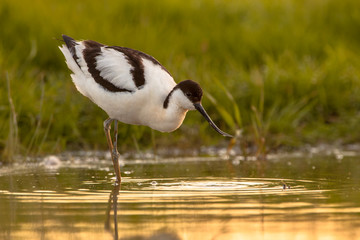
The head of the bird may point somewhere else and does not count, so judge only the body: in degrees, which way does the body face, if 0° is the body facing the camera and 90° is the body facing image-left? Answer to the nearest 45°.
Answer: approximately 270°
